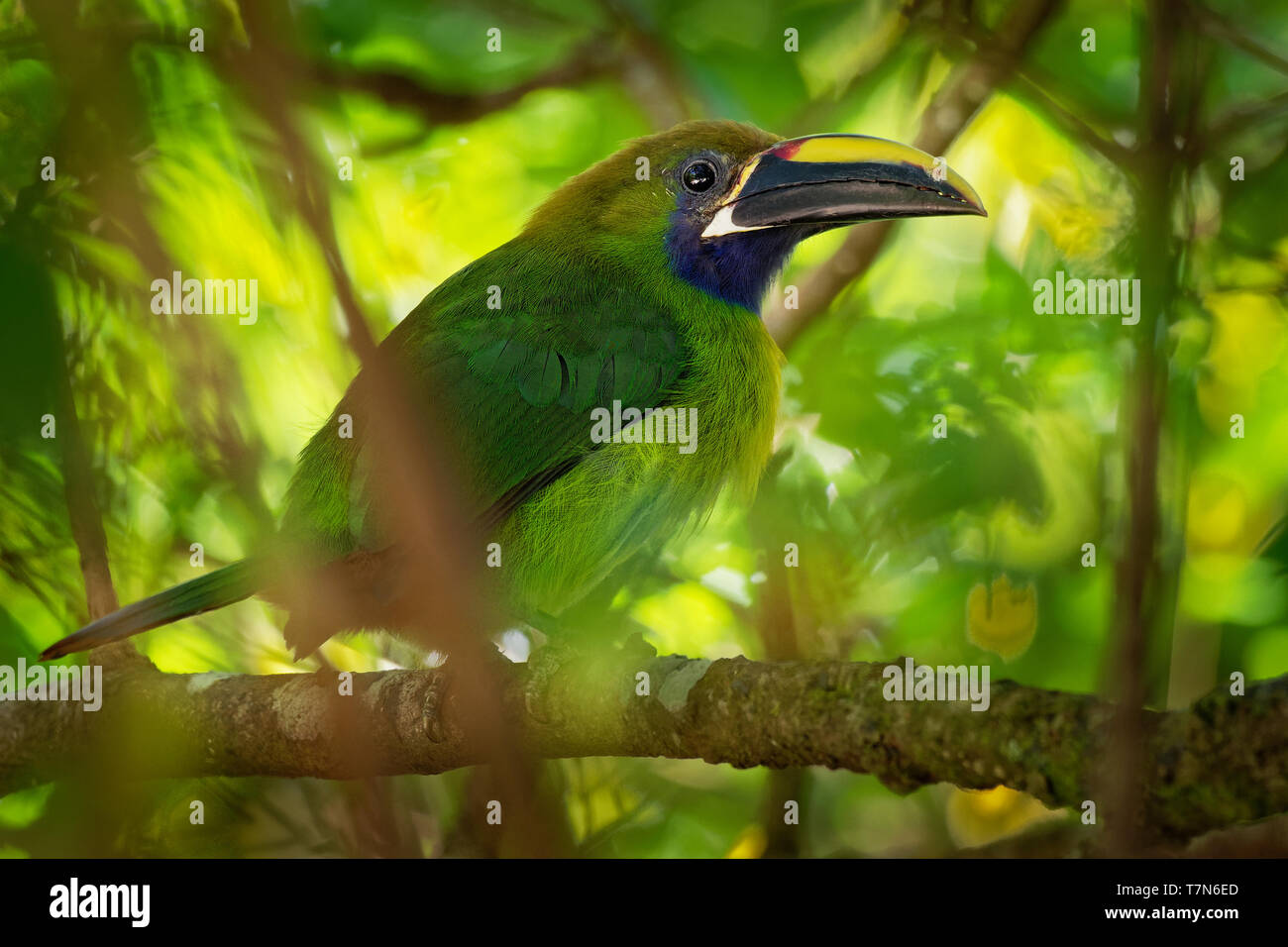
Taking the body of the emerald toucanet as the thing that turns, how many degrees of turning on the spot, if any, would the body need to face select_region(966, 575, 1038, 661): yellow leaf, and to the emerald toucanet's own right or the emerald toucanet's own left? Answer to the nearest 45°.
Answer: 0° — it already faces it

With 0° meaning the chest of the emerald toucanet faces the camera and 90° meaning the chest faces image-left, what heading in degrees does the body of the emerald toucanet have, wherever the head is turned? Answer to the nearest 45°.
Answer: approximately 270°
